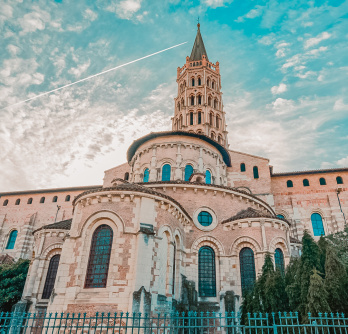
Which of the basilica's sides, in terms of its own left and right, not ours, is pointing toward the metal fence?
back

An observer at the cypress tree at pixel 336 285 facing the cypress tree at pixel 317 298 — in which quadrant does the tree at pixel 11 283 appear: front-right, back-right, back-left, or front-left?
front-right

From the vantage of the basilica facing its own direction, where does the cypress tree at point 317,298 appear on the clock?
The cypress tree is roughly at 5 o'clock from the basilica.

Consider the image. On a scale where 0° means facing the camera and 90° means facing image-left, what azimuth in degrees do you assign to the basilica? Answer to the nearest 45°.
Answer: approximately 180°

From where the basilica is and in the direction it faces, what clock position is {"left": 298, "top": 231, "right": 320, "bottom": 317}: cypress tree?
The cypress tree is roughly at 5 o'clock from the basilica.

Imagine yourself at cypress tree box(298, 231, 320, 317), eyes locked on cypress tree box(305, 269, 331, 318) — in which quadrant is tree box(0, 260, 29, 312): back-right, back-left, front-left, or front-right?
back-right

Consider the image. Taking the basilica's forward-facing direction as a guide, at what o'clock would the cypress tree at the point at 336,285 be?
The cypress tree is roughly at 5 o'clock from the basilica.

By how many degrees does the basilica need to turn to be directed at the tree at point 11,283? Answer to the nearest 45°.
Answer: approximately 90° to its left
